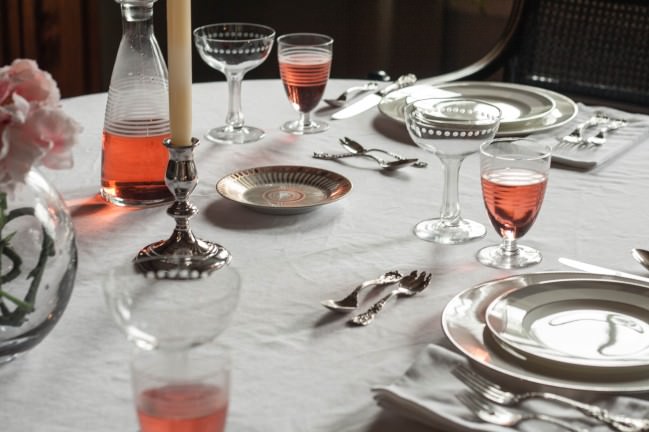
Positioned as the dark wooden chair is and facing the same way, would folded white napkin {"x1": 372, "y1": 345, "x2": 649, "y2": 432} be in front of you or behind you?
in front

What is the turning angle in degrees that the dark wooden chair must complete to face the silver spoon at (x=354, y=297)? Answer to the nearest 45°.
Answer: approximately 45° to its left

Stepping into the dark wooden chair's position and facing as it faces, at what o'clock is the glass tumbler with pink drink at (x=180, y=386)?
The glass tumbler with pink drink is roughly at 11 o'clock from the dark wooden chair.

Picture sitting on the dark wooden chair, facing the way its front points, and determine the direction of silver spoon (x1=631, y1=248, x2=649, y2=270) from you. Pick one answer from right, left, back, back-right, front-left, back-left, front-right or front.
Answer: front-left

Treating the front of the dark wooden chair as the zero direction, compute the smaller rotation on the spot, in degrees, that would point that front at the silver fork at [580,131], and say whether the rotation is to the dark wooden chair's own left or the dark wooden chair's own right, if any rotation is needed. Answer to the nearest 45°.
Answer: approximately 45° to the dark wooden chair's own left

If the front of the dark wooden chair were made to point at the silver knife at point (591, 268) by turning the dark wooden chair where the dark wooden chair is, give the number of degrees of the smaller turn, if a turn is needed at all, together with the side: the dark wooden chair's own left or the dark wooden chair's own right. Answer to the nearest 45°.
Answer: approximately 45° to the dark wooden chair's own left

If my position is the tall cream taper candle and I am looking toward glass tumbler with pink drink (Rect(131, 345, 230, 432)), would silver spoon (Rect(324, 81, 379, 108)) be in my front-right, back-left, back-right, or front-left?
back-left

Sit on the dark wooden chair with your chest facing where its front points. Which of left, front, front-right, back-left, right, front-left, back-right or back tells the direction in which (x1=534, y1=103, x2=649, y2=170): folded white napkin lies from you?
front-left

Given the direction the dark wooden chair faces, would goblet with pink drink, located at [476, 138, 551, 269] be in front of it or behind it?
in front

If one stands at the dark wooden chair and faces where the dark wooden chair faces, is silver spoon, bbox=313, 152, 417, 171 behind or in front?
in front

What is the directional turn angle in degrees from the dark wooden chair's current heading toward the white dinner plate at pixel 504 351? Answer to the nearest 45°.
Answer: approximately 45° to its left

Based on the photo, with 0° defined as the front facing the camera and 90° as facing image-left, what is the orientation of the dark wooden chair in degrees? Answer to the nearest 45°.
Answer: approximately 45°
